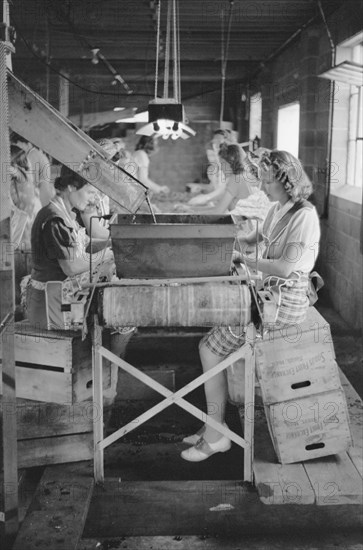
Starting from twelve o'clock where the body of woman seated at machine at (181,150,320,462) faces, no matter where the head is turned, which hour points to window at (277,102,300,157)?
The window is roughly at 3 o'clock from the woman seated at machine.

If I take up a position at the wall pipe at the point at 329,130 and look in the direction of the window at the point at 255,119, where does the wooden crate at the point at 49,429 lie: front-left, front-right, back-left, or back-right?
back-left

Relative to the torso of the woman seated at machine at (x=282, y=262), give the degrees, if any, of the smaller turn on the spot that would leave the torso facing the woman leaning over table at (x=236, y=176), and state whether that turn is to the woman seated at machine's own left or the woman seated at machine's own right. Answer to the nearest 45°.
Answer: approximately 90° to the woman seated at machine's own right

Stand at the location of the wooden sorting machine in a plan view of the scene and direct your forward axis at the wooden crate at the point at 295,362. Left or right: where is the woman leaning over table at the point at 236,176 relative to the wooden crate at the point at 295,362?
left

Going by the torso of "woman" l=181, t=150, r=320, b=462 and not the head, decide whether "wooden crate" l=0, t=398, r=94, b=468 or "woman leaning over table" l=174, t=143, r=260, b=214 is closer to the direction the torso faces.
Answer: the wooden crate

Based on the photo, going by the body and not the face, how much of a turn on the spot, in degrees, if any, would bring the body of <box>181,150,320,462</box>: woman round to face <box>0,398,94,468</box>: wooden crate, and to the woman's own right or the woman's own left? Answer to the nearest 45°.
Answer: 0° — they already face it

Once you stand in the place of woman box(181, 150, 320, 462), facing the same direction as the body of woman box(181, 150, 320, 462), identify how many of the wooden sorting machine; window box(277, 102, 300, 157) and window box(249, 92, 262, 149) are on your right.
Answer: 2

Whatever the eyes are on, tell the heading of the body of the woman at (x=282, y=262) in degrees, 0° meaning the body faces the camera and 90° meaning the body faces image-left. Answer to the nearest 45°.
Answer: approximately 90°
